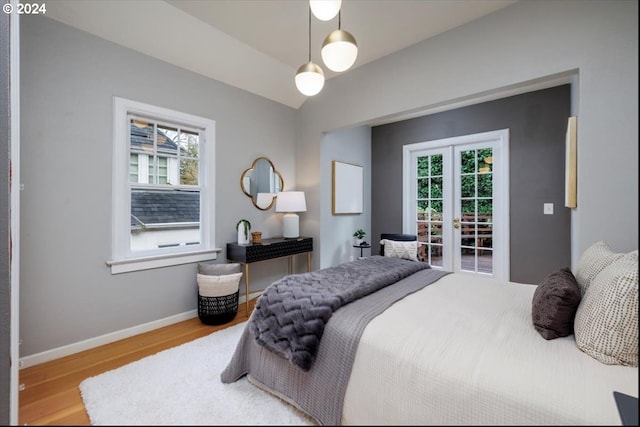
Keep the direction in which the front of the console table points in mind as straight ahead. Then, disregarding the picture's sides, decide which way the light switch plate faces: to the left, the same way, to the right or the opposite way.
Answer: to the right

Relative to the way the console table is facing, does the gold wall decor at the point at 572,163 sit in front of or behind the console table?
in front

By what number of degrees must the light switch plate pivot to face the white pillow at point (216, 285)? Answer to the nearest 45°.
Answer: approximately 45° to its right

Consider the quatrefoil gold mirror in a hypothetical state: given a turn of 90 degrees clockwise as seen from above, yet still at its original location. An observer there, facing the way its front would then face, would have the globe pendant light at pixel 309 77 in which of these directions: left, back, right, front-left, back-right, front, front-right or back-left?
front-left

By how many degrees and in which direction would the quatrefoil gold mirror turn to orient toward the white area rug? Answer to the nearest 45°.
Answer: approximately 45° to its right

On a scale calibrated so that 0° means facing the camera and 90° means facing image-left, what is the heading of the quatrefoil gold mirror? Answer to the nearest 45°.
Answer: approximately 315°

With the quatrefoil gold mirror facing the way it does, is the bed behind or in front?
in front

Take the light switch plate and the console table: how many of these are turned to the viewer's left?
0

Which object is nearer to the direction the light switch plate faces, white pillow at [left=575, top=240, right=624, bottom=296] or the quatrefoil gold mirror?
the white pillow

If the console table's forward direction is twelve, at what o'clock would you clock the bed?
The bed is roughly at 1 o'clock from the console table.

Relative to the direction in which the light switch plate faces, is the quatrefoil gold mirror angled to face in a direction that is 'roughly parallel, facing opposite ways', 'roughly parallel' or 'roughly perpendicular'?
roughly perpendicular
